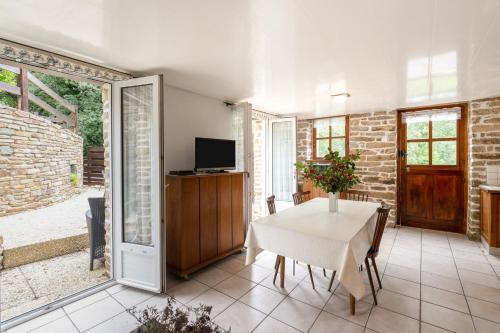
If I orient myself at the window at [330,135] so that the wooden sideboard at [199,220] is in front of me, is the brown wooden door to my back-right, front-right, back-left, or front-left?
back-left

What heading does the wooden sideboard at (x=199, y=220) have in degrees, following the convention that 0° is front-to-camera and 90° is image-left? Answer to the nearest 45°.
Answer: approximately 315°

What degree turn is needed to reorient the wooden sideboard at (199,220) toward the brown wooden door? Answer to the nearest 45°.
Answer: approximately 45° to its left

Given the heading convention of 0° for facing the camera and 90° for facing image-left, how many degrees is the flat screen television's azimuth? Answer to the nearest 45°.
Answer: approximately 315°

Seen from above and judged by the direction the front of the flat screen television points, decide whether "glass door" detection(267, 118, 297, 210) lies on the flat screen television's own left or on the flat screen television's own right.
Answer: on the flat screen television's own left

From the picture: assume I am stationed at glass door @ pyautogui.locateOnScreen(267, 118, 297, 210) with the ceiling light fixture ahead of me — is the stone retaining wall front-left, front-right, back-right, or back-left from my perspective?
back-right

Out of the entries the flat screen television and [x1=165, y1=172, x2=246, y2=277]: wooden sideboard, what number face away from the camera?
0
